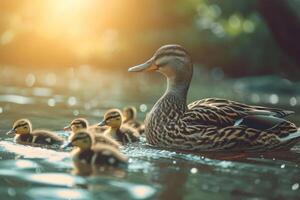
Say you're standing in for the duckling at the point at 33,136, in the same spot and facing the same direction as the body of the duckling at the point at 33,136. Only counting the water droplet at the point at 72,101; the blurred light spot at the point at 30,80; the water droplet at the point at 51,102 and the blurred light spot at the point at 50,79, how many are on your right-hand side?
4

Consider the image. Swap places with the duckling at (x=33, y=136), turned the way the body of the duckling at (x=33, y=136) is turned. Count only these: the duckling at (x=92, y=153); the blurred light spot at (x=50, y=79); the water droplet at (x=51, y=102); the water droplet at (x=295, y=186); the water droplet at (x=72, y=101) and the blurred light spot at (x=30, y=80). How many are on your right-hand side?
4

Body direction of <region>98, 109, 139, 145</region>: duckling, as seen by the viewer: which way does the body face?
to the viewer's left

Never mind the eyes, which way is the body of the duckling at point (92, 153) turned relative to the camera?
to the viewer's left

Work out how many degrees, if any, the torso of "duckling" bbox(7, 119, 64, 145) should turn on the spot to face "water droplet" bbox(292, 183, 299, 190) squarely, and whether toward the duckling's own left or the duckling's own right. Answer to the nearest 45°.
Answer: approximately 135° to the duckling's own left

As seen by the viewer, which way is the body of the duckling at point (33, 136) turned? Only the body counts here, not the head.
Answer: to the viewer's left

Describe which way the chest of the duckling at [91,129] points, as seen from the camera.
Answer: to the viewer's left

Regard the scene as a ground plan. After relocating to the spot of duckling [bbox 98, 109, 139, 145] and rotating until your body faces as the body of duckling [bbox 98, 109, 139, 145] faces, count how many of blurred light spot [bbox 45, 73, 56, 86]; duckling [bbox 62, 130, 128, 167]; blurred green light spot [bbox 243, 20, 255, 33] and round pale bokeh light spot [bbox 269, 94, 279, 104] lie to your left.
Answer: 1

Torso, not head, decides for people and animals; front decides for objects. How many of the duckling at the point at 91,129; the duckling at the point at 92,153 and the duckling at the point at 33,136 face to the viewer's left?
3

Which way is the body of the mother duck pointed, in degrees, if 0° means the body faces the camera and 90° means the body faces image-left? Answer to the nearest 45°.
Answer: approximately 90°

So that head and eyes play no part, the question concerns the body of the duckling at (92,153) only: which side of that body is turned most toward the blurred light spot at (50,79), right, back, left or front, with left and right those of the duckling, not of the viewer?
right
